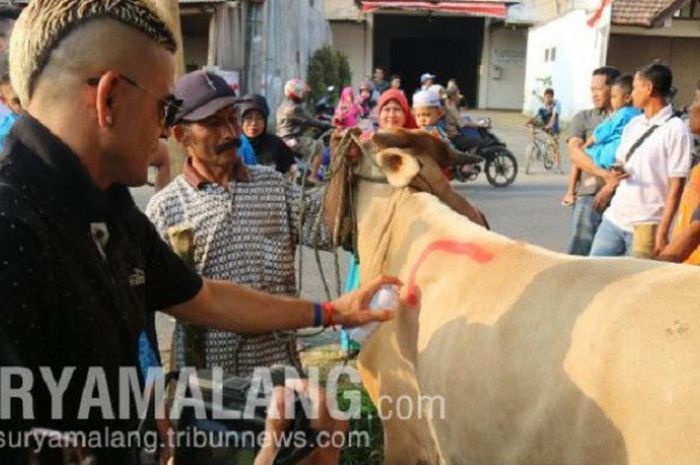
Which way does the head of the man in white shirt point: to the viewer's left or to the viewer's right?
to the viewer's left

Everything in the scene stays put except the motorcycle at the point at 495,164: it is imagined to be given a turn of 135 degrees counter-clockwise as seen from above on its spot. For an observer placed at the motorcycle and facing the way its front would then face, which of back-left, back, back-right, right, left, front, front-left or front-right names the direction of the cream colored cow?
back

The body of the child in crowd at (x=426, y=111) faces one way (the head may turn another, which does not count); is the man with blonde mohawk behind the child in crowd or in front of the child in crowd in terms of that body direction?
in front

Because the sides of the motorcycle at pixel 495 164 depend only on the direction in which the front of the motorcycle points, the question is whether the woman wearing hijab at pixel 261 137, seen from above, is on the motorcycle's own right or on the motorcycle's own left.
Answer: on the motorcycle's own right

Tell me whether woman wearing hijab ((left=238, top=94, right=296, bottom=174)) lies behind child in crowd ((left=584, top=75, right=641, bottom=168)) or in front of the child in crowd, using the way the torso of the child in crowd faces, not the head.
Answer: in front

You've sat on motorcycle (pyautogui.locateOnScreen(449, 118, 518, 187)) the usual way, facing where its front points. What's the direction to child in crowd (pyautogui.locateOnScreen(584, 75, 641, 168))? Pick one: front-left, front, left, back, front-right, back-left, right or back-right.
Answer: front-right

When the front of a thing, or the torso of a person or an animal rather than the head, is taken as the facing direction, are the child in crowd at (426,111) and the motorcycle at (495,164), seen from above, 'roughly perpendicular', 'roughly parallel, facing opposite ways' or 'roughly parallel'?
roughly perpendicular

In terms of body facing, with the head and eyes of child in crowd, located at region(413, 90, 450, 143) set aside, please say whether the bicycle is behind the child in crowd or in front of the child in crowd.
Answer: behind

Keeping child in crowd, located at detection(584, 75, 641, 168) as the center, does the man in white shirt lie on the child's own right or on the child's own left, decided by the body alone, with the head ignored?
on the child's own left

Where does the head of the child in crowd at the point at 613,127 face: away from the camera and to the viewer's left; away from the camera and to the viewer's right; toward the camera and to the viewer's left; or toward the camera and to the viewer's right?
toward the camera and to the viewer's left

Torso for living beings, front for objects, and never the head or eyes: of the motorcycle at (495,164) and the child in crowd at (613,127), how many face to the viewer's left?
1

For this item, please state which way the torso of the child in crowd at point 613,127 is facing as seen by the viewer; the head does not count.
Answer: to the viewer's left

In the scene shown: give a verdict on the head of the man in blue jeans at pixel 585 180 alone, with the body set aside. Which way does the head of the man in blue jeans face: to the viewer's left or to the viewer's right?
to the viewer's left

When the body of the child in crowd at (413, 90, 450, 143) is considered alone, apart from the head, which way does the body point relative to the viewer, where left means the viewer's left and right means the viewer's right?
facing the viewer and to the left of the viewer

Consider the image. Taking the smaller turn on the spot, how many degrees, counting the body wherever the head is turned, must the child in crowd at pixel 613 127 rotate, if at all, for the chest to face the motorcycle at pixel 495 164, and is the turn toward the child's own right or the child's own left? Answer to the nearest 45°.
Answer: approximately 90° to the child's own right

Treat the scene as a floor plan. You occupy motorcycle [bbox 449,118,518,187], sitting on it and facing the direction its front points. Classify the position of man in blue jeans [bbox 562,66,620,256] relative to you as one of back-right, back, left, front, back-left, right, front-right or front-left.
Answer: front-right
